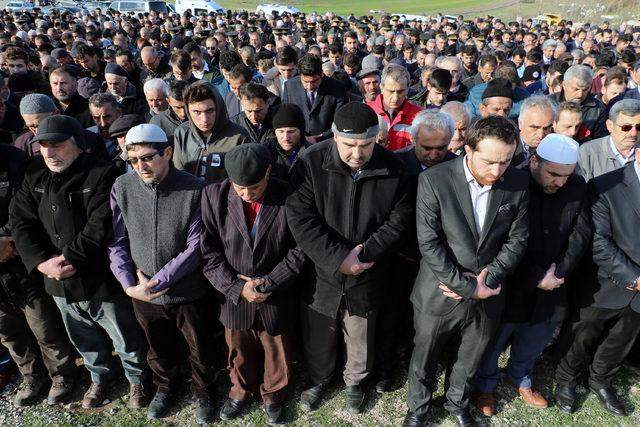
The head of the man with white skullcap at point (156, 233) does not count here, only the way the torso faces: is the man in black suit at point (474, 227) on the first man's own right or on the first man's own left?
on the first man's own left

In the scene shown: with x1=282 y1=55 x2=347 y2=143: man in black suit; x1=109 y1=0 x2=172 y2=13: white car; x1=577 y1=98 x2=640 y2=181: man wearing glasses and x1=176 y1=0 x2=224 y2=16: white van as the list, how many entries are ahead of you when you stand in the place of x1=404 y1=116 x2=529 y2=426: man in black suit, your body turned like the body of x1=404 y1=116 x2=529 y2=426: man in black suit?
0

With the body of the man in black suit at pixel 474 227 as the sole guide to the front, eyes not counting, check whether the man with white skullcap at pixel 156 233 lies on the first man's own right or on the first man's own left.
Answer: on the first man's own right

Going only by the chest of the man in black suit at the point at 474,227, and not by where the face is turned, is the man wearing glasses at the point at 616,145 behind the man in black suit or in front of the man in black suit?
behind

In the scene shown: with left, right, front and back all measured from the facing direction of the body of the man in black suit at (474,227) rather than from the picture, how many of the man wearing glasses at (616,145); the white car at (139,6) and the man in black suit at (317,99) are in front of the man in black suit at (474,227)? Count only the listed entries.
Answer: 0

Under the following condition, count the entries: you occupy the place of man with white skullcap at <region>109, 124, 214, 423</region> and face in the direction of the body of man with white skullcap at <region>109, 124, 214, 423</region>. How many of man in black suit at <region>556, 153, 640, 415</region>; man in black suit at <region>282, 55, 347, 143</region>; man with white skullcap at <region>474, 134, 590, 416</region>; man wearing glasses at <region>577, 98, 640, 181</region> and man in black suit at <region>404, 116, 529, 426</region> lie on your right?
0

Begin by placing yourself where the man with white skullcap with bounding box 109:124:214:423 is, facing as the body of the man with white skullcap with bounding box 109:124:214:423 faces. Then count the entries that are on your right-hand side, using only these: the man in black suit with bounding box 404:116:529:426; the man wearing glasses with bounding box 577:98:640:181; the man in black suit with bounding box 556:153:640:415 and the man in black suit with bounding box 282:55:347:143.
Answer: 0

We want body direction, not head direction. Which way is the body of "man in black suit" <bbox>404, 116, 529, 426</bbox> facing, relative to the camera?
toward the camera

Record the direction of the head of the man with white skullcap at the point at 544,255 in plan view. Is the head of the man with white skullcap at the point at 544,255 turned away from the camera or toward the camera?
toward the camera

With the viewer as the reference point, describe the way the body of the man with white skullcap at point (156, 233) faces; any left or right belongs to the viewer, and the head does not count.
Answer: facing the viewer

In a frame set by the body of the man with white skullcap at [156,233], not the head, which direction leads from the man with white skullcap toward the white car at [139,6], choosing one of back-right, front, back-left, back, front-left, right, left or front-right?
back

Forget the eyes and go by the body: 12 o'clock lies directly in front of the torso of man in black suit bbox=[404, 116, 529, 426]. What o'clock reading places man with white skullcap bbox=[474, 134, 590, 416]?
The man with white skullcap is roughly at 8 o'clock from the man in black suit.

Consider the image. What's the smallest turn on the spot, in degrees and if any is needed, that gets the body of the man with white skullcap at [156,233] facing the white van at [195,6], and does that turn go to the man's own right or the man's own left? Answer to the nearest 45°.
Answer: approximately 180°

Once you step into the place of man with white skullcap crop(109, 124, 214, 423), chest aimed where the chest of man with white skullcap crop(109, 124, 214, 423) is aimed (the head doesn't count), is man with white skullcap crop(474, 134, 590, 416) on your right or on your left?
on your left

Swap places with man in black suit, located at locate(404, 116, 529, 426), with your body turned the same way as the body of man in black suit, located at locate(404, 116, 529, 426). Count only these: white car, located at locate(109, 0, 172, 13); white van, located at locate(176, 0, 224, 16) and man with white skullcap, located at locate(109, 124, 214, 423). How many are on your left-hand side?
0

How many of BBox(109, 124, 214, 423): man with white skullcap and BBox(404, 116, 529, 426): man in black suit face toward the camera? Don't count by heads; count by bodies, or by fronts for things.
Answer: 2

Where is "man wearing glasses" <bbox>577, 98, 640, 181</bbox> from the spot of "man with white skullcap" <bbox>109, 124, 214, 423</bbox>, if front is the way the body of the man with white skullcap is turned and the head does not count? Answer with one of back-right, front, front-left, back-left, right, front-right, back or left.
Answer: left
